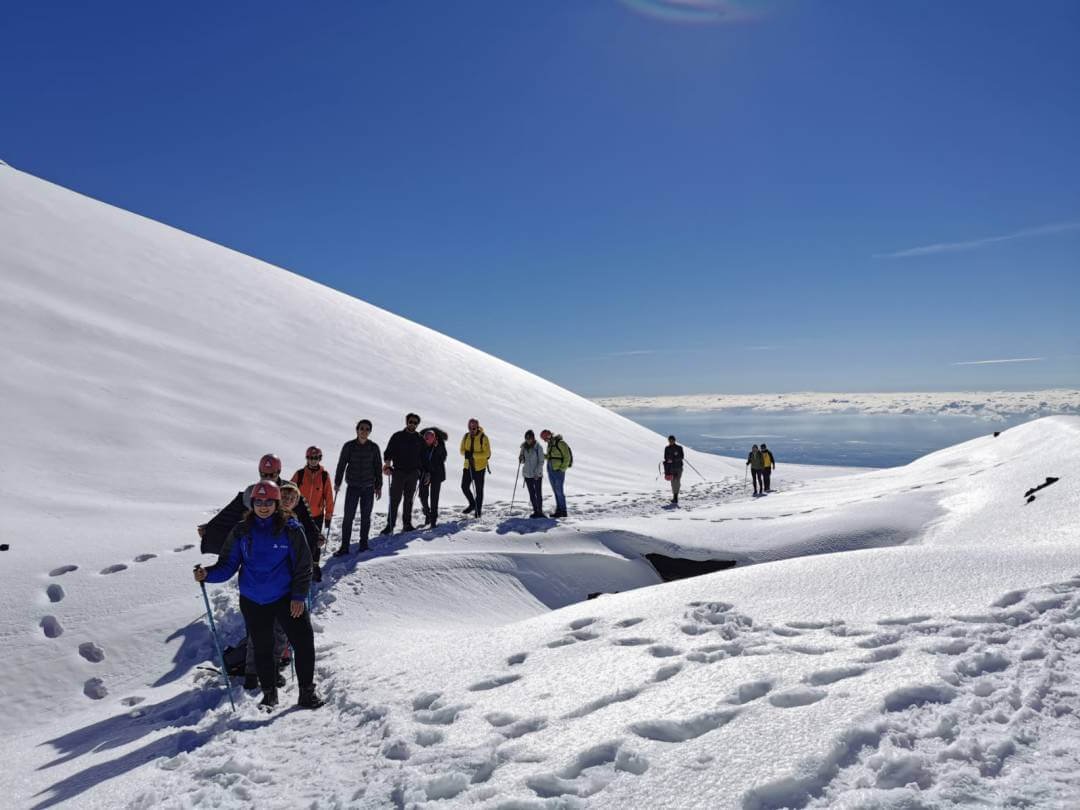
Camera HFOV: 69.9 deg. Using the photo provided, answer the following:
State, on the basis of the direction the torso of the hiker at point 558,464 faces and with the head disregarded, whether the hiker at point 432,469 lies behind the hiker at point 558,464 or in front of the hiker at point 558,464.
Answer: in front

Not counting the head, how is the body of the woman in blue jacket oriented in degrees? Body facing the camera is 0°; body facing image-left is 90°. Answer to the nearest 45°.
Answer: approximately 0°

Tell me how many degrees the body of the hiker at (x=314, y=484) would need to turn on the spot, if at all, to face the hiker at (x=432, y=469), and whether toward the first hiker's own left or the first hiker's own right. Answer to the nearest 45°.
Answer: approximately 135° to the first hiker's own left

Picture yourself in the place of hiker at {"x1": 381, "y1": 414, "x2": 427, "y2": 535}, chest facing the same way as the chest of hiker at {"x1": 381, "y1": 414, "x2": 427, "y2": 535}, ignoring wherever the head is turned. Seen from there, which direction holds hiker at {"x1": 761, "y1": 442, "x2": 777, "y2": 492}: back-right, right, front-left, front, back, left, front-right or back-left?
back-left

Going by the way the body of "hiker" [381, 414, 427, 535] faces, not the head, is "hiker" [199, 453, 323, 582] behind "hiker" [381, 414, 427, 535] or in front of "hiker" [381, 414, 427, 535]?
in front

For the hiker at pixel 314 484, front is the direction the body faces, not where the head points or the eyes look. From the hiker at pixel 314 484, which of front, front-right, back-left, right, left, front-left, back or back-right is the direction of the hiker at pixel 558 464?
back-left

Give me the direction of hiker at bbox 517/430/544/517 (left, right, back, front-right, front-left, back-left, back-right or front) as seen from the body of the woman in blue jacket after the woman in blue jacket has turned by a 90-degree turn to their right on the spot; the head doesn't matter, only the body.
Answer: back-right
